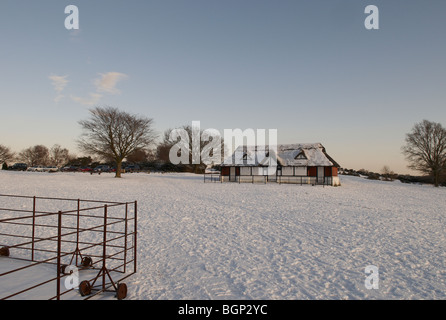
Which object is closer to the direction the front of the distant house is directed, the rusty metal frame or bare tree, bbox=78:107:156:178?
the rusty metal frame

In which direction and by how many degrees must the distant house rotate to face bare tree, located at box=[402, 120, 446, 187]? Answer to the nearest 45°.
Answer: approximately 90° to its left

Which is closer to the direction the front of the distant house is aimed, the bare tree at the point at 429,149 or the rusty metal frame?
the rusty metal frame

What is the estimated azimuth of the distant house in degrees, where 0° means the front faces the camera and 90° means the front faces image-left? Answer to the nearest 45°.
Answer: approximately 0°

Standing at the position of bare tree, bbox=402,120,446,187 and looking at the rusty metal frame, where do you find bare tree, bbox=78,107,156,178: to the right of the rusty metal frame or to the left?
right

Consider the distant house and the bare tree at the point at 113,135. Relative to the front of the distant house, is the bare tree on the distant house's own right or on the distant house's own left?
on the distant house's own right

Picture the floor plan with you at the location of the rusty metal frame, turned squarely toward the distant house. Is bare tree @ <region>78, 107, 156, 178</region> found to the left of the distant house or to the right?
left
